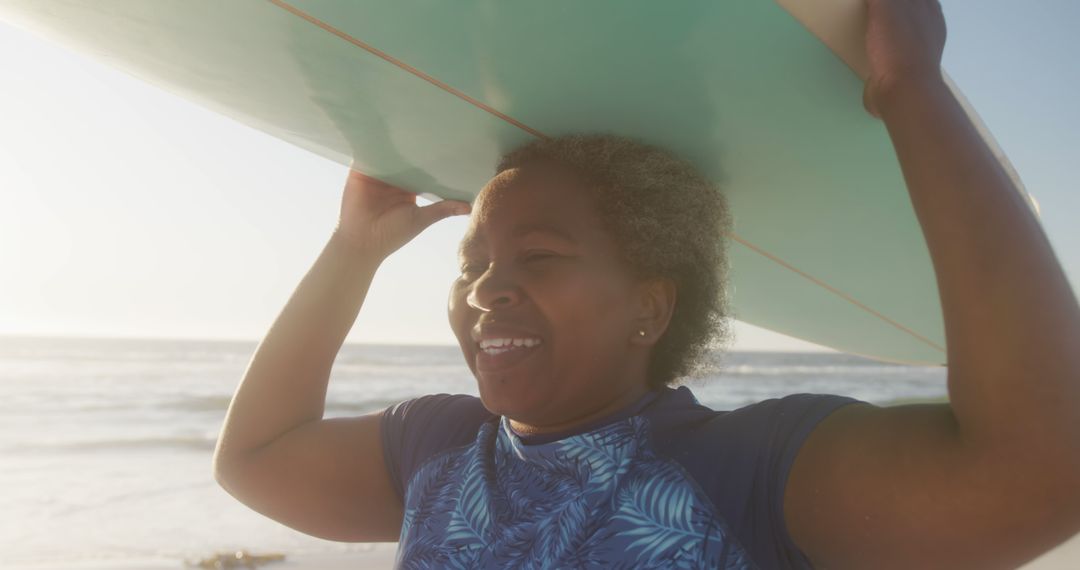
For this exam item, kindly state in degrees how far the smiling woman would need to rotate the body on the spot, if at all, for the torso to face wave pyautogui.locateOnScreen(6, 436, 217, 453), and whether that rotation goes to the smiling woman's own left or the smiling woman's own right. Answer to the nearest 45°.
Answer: approximately 90° to the smiling woman's own right

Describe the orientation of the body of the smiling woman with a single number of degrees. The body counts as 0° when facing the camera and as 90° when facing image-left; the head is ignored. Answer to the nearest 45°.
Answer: approximately 45°
